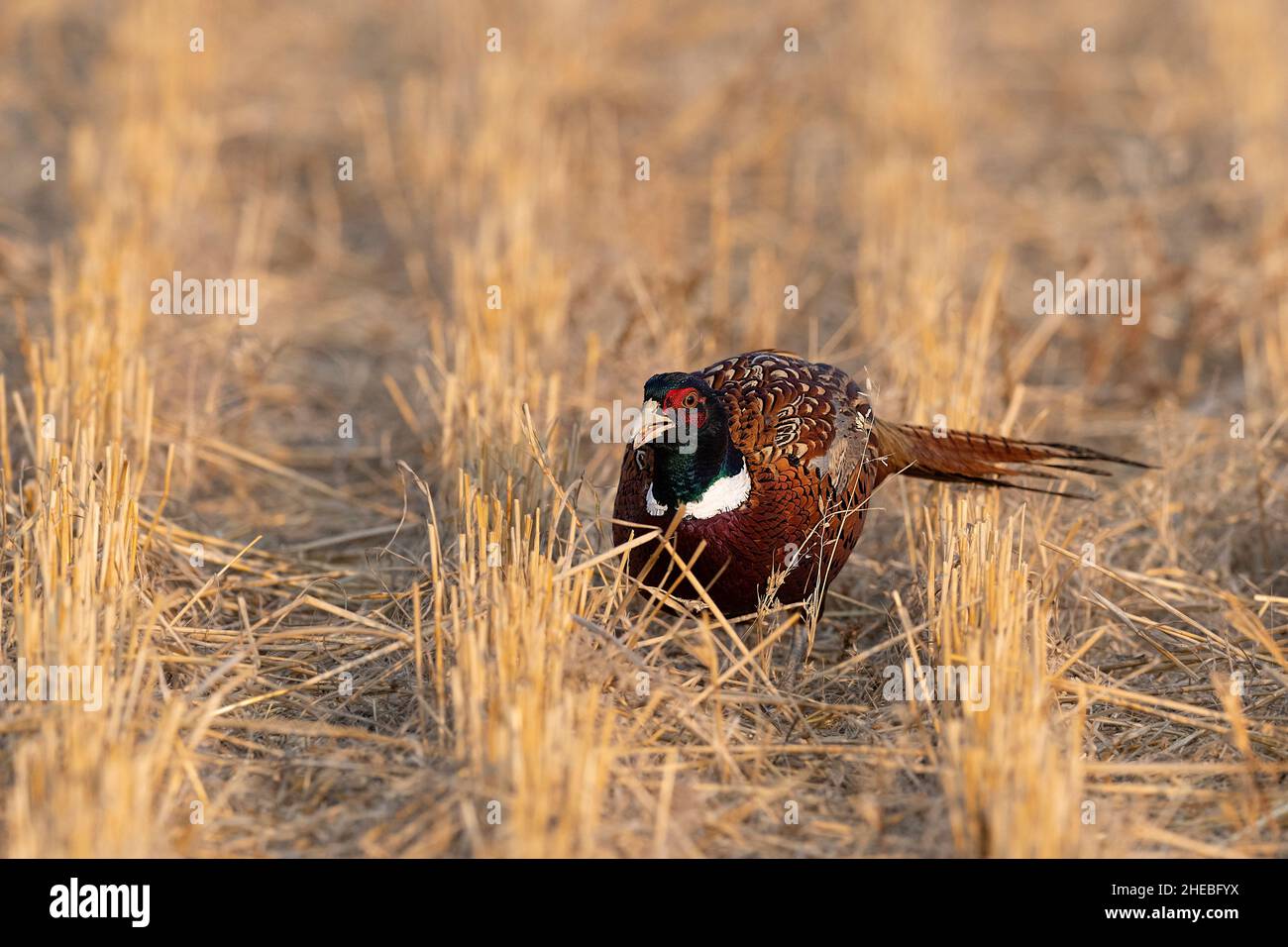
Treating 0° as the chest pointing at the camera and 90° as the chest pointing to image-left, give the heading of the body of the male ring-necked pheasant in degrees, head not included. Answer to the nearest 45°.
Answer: approximately 45°
